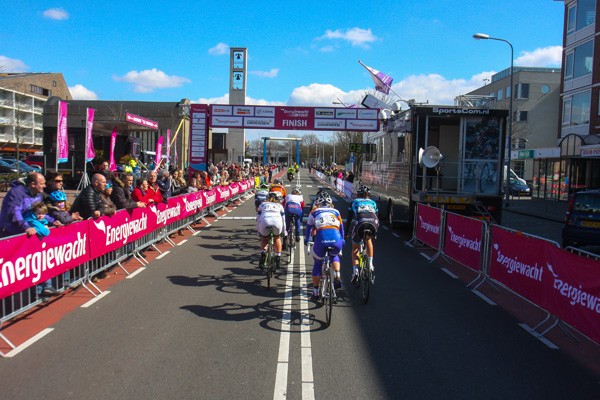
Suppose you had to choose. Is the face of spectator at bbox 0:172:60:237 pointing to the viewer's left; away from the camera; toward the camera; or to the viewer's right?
to the viewer's right

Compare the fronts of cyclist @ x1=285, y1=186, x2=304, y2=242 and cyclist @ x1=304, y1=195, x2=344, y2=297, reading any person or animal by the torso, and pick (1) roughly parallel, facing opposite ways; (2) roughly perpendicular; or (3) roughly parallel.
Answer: roughly parallel

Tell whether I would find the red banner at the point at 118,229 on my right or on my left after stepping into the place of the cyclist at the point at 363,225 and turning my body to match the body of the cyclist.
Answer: on my left

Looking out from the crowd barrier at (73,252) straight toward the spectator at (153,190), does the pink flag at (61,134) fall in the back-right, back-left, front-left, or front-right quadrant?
front-left

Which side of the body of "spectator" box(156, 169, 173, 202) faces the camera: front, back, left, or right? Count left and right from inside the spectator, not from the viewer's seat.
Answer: right

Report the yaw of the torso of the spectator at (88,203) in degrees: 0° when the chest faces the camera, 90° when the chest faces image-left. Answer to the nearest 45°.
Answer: approximately 270°

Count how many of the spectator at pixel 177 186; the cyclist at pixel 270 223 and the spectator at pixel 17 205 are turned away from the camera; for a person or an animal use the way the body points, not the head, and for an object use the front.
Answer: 1

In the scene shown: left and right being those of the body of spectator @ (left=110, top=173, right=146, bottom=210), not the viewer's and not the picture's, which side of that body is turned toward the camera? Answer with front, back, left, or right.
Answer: right

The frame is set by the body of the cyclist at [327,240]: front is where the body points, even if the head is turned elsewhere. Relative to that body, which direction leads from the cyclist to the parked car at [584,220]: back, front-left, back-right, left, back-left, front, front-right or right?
front-right

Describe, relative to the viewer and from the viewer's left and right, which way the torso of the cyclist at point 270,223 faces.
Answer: facing away from the viewer

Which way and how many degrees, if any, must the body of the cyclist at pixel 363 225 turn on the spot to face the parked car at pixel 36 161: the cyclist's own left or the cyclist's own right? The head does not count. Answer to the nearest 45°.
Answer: approximately 45° to the cyclist's own left

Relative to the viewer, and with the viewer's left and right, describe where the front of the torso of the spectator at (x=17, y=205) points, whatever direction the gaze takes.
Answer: facing to the right of the viewer

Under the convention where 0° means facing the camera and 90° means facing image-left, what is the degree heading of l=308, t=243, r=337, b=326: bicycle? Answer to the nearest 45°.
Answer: approximately 180°

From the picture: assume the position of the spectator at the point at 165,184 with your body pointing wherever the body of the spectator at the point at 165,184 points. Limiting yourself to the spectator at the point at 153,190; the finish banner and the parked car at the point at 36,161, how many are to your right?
1

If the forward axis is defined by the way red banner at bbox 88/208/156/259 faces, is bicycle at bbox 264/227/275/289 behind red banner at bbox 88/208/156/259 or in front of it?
in front

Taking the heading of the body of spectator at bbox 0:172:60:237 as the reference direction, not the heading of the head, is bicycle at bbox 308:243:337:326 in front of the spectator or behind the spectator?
in front

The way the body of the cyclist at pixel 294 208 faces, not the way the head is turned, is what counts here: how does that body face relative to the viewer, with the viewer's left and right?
facing away from the viewer

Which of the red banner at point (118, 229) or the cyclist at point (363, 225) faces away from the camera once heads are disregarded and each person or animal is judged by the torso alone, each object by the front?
the cyclist

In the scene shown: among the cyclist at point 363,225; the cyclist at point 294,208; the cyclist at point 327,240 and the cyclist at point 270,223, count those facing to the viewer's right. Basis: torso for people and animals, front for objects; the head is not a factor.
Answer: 0

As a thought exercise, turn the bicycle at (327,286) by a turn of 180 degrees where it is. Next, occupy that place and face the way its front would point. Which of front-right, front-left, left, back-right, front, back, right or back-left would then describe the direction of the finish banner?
back

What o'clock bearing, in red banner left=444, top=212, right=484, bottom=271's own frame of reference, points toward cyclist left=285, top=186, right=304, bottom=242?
The cyclist is roughly at 2 o'clock from the red banner.

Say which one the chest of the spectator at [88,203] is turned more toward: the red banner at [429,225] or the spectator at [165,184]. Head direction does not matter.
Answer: the red banner
